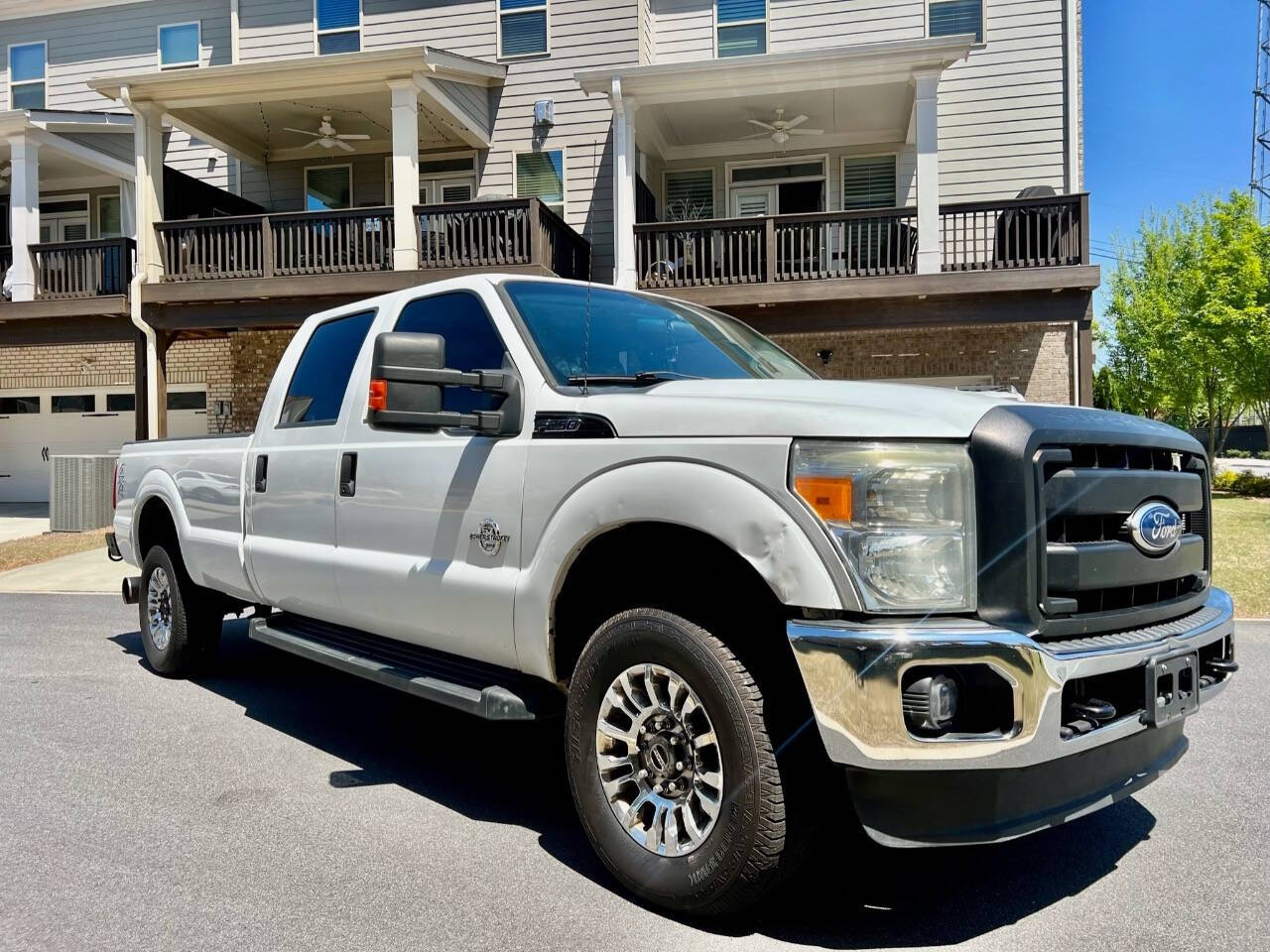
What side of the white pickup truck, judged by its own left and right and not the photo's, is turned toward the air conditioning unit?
back

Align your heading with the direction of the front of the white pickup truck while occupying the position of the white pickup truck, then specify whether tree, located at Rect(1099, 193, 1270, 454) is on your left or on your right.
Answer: on your left

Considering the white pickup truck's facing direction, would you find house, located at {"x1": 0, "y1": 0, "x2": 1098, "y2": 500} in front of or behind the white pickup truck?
behind

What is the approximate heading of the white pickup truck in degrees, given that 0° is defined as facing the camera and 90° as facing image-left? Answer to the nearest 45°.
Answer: approximately 315°

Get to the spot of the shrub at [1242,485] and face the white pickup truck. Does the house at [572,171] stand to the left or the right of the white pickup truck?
right

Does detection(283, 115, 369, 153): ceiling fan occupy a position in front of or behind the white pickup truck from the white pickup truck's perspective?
behind

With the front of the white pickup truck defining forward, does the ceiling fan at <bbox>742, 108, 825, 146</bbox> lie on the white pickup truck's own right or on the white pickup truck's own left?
on the white pickup truck's own left

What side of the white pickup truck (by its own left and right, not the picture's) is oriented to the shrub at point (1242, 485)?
left
